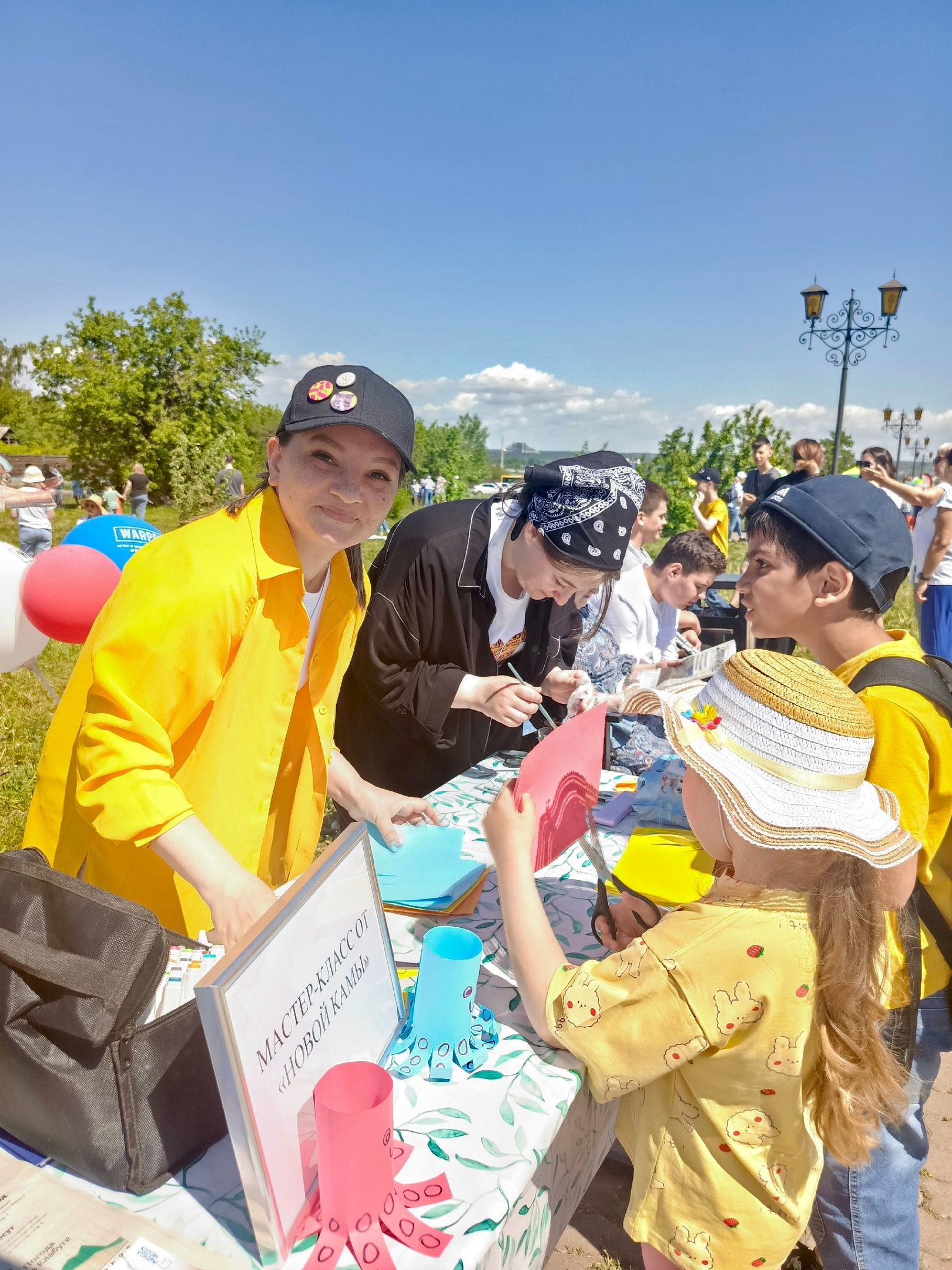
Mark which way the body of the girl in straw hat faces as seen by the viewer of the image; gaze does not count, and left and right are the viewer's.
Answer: facing away from the viewer and to the left of the viewer

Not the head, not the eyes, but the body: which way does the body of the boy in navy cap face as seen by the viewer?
to the viewer's left

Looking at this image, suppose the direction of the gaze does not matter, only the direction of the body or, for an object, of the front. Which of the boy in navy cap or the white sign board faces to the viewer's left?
the boy in navy cap

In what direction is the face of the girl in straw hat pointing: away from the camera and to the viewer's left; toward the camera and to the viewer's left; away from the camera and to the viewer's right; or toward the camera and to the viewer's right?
away from the camera and to the viewer's left

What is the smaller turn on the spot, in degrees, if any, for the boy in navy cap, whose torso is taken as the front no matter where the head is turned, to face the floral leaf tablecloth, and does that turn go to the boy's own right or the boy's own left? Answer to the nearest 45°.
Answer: approximately 45° to the boy's own left
